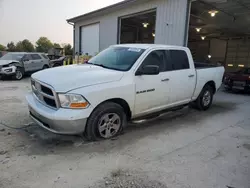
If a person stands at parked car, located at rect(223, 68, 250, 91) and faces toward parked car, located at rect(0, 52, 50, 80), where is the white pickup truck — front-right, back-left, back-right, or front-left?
front-left

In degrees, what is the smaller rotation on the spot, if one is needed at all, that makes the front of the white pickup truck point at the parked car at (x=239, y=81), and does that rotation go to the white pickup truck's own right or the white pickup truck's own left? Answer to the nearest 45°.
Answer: approximately 180°

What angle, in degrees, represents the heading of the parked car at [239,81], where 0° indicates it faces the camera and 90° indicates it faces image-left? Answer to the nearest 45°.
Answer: approximately 45°

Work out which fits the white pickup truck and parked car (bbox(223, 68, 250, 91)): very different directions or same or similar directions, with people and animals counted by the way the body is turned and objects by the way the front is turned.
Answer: same or similar directions

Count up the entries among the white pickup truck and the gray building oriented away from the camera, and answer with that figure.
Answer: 0

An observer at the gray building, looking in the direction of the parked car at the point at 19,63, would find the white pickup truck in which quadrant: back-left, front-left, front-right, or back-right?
front-left

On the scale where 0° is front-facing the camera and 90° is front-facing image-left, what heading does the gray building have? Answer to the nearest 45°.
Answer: approximately 45°

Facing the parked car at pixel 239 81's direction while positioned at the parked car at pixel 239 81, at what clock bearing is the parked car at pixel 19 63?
the parked car at pixel 19 63 is roughly at 1 o'clock from the parked car at pixel 239 81.

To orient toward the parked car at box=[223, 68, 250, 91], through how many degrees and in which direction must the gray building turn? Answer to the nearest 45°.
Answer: approximately 90° to its left

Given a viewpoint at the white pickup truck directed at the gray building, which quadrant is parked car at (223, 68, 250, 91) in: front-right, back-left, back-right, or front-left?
front-right

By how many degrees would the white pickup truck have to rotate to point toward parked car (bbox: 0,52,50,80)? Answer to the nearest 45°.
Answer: approximately 90° to its right
